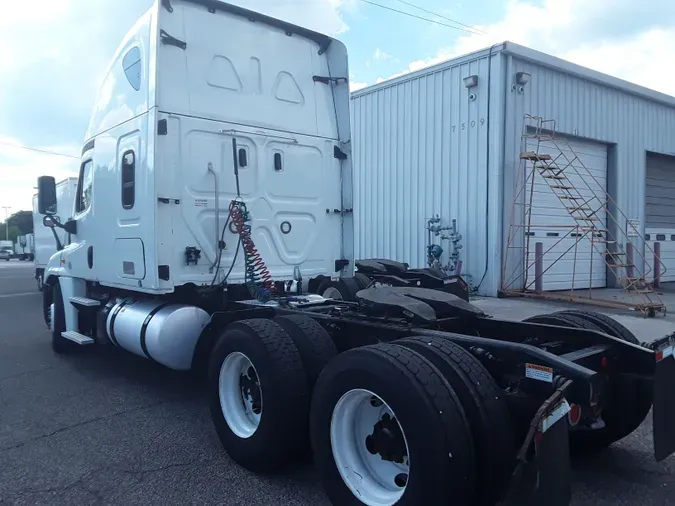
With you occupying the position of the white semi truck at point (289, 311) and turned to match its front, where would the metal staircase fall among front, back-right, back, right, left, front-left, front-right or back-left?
right

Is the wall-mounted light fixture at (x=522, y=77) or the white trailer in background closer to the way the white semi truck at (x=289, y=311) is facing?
the white trailer in background

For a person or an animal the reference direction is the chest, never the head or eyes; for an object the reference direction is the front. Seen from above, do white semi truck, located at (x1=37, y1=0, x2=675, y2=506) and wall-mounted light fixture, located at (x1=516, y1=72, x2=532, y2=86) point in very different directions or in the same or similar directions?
very different directions

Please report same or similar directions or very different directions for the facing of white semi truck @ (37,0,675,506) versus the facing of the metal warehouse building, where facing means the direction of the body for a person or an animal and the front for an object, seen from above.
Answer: very different directions

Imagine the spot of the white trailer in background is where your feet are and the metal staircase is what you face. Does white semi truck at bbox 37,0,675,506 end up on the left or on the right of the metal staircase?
right

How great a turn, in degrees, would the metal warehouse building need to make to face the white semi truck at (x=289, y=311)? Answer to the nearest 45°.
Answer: approximately 45° to its right

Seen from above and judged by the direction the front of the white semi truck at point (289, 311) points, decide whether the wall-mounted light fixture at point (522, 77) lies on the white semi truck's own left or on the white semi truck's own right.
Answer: on the white semi truck's own right

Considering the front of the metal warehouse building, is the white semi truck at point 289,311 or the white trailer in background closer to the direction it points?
the white semi truck

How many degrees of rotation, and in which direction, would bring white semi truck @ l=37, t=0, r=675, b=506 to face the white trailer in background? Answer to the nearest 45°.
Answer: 0° — it already faces it

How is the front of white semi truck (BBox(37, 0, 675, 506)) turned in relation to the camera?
facing away from the viewer and to the left of the viewer

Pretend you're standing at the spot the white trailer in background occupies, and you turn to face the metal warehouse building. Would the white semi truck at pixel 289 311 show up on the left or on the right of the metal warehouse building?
right
